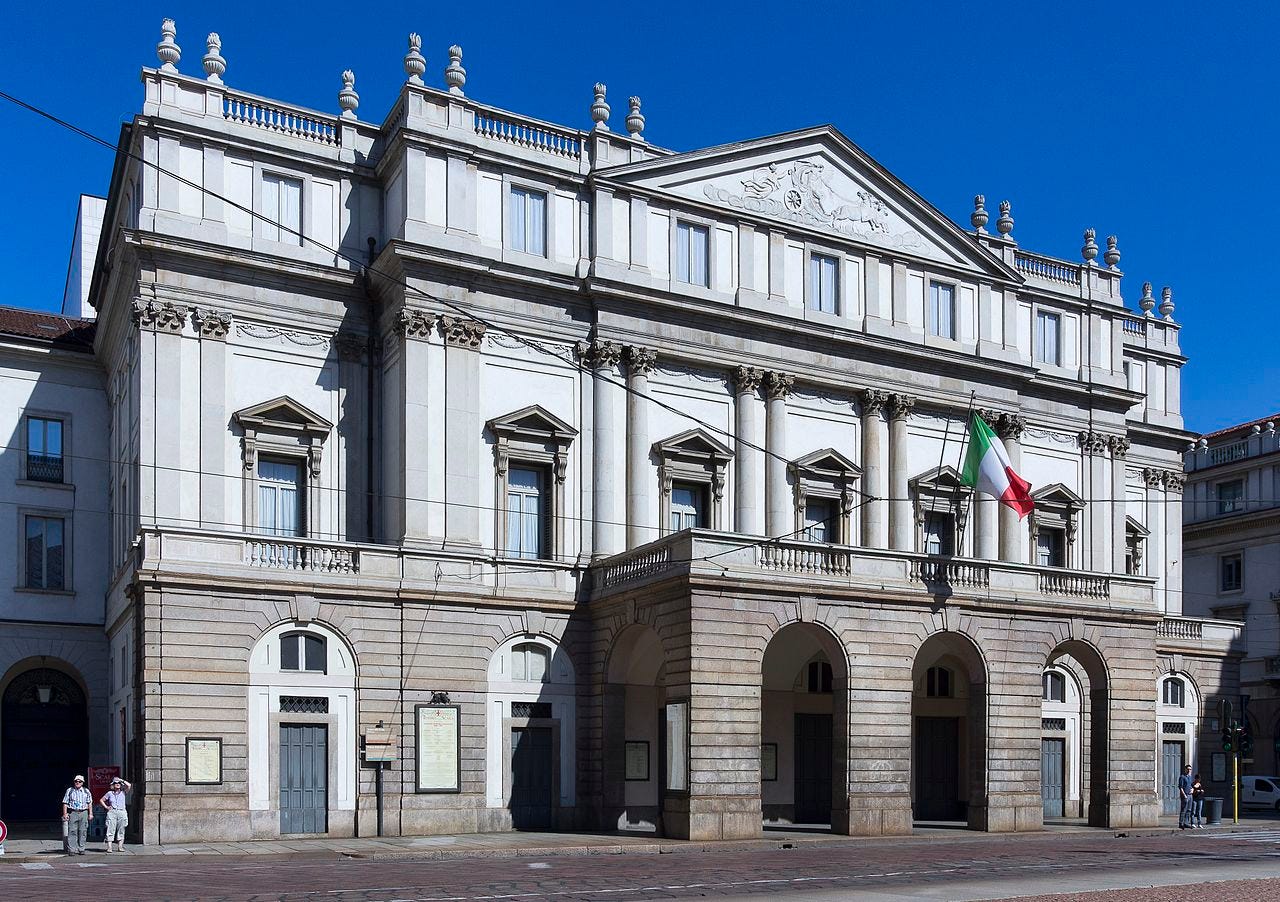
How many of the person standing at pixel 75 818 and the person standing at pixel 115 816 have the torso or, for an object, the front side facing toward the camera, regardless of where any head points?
2

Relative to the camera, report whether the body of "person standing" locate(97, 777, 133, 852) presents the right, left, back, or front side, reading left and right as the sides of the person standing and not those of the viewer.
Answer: front
